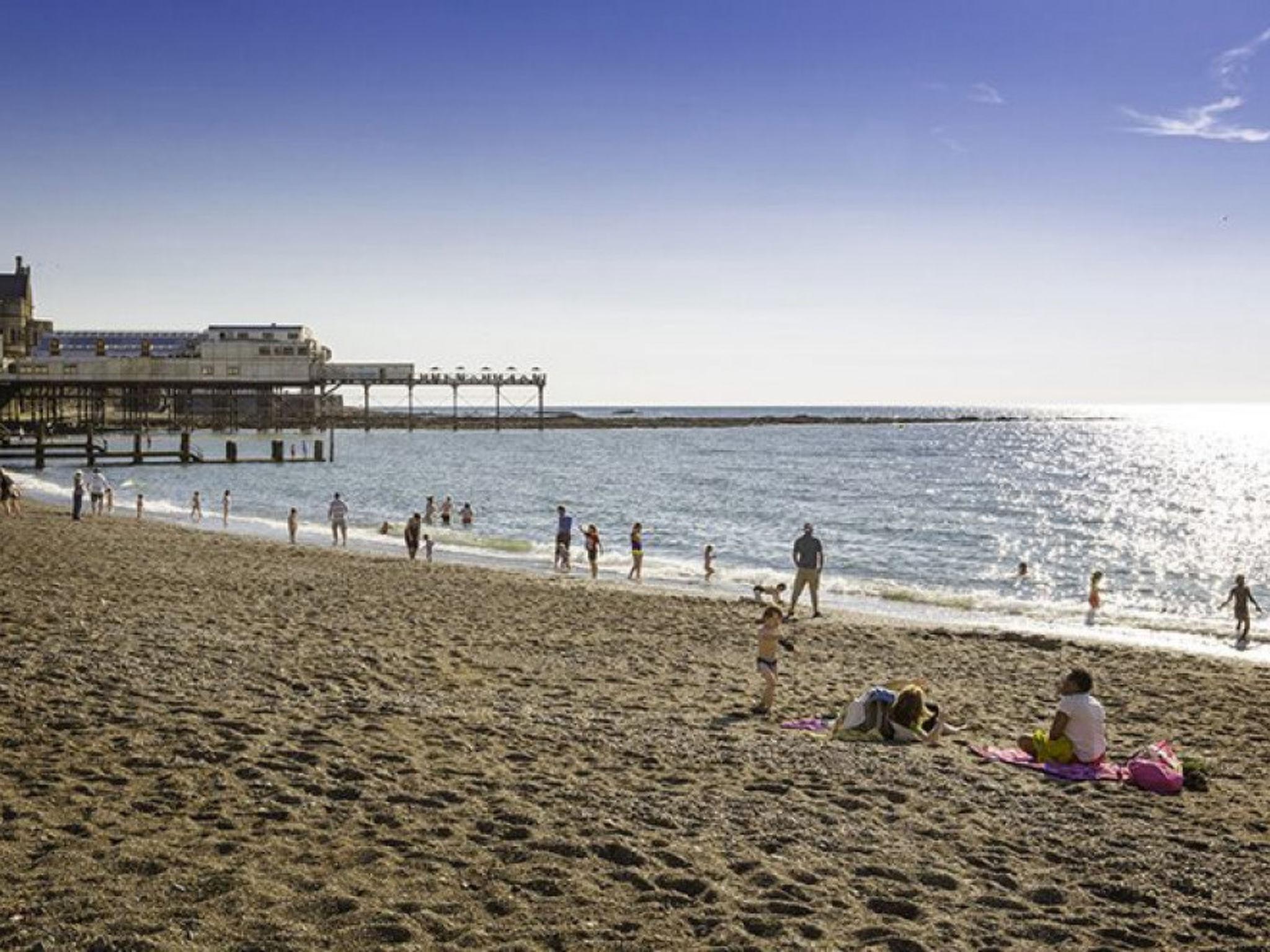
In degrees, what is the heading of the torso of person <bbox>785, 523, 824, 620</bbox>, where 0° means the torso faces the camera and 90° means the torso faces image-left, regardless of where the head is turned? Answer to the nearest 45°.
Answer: approximately 180°

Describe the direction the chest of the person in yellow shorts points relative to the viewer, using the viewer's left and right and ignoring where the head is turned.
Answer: facing away from the viewer and to the left of the viewer

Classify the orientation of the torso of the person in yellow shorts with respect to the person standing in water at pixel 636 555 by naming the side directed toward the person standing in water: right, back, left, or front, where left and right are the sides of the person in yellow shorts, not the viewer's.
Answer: front

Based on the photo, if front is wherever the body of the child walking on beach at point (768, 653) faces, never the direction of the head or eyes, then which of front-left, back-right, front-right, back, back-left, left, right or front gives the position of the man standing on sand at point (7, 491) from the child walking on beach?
back-left

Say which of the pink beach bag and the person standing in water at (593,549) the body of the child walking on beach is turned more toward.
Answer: the pink beach bag
